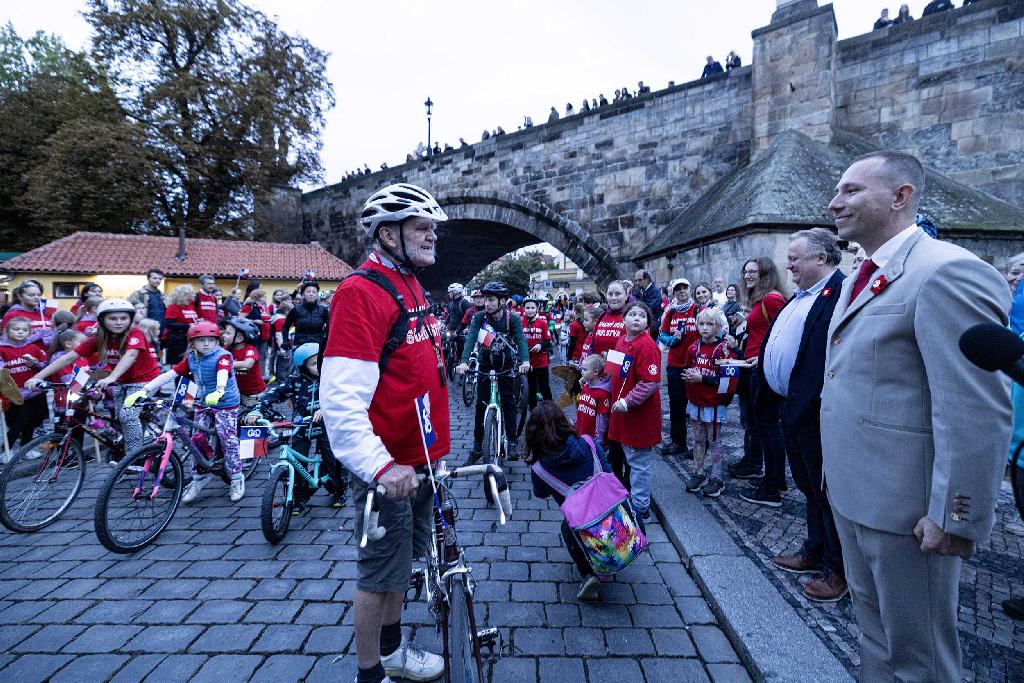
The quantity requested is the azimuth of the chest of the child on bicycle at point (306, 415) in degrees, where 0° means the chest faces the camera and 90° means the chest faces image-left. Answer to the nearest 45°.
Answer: approximately 45°

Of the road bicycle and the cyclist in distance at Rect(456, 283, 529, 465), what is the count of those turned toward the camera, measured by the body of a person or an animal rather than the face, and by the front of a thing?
2

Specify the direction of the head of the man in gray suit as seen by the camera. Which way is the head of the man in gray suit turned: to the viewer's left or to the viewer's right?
to the viewer's left

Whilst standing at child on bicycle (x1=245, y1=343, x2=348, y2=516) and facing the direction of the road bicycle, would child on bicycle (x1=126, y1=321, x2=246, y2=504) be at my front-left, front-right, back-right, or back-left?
back-right

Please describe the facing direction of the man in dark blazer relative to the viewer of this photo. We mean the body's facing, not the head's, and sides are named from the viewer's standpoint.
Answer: facing to the left of the viewer

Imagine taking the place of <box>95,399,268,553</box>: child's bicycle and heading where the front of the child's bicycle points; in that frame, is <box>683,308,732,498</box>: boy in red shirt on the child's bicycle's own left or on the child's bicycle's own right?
on the child's bicycle's own left

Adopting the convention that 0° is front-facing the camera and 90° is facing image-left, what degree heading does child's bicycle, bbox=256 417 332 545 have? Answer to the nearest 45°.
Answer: approximately 45°

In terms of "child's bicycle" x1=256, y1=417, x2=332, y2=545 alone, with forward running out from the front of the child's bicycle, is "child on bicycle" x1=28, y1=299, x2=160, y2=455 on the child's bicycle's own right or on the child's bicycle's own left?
on the child's bicycle's own right
